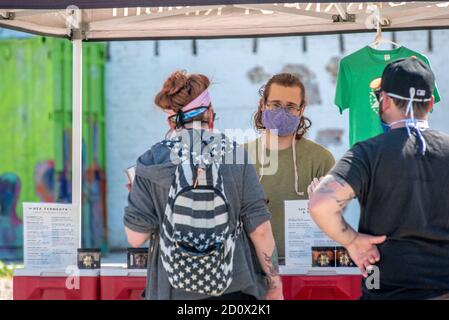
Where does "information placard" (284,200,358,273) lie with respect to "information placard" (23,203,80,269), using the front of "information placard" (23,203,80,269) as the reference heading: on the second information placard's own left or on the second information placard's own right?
on the second information placard's own left

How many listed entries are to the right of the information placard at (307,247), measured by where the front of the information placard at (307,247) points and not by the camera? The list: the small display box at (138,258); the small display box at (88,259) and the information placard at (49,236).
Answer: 3

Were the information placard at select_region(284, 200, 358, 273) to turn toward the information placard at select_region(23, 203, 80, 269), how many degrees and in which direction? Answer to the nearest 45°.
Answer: approximately 90° to its right

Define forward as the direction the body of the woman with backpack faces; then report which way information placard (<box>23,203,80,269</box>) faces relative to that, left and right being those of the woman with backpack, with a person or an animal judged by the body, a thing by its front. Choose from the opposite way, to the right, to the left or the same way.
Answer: the opposite way

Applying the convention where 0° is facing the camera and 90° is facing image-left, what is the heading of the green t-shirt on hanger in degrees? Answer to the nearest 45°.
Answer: approximately 0°

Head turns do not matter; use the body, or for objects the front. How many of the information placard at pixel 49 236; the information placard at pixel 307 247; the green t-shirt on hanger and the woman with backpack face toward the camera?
3

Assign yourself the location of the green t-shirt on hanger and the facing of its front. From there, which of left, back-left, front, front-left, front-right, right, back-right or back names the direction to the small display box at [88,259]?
front-right

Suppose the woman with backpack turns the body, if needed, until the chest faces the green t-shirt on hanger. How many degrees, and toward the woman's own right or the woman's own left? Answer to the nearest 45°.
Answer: approximately 45° to the woman's own right

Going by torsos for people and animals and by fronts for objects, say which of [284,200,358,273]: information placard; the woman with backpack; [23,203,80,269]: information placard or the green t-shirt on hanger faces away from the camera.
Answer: the woman with backpack

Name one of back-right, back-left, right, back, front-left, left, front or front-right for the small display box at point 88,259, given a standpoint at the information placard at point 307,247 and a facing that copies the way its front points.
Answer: right

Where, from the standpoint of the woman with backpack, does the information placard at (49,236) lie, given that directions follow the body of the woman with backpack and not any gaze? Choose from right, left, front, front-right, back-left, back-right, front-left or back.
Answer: front-left

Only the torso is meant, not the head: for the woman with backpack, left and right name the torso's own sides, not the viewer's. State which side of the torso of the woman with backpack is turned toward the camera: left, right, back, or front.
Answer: back

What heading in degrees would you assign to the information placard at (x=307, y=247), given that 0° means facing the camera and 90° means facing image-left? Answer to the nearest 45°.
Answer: approximately 0°
